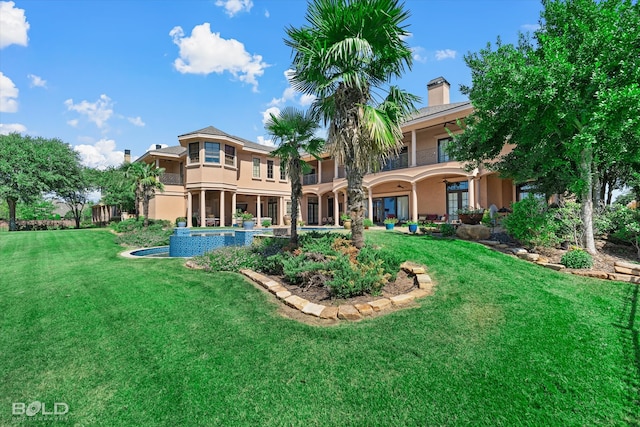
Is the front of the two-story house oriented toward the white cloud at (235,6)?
no

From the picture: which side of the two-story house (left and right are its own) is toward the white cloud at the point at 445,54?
back

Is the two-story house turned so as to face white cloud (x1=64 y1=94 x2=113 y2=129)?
no

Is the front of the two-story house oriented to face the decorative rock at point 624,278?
no

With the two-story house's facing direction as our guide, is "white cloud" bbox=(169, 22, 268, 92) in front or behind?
behind
